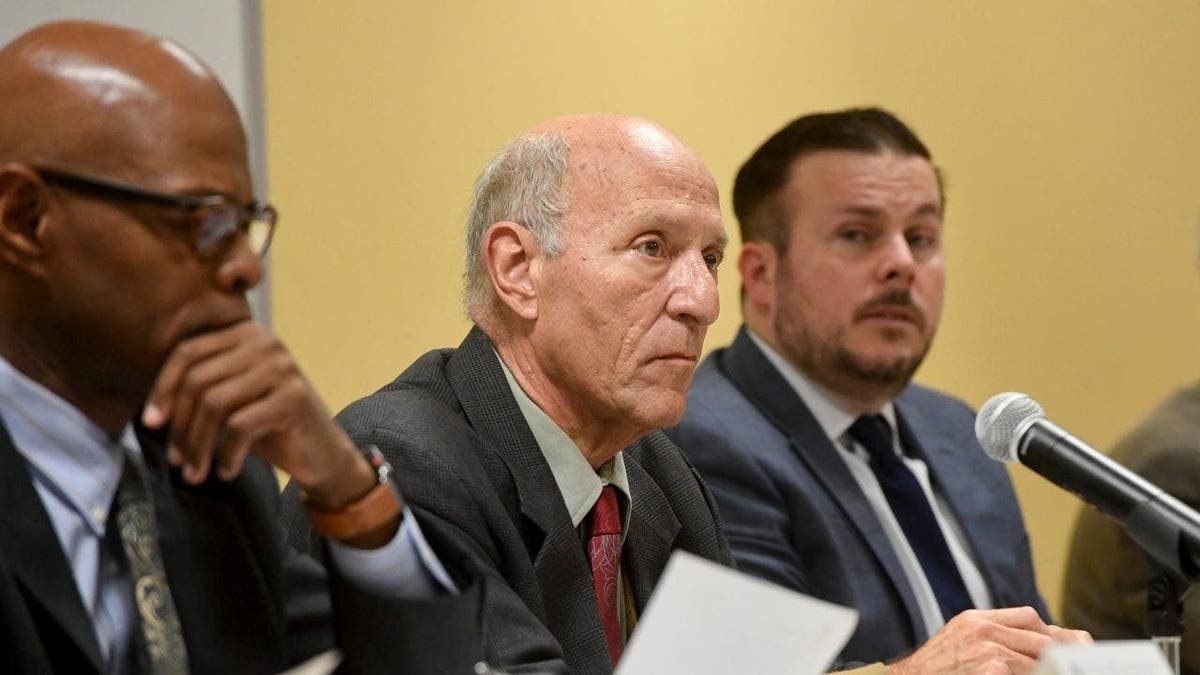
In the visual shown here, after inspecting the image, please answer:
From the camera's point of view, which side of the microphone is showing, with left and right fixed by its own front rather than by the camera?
left

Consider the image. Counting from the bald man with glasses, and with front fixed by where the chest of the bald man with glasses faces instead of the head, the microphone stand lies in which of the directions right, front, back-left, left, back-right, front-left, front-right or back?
front-left

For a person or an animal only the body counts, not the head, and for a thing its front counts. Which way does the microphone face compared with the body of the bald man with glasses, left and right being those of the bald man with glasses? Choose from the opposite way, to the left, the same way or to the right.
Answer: the opposite way

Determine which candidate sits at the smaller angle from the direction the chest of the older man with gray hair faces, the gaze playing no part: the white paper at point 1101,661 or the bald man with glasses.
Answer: the white paper

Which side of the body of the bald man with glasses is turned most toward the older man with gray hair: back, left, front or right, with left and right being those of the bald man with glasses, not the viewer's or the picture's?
left

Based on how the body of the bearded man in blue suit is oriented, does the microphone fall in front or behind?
in front

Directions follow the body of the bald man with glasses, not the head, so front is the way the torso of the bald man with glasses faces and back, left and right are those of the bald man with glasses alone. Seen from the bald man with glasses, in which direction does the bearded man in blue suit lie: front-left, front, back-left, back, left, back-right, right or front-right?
left

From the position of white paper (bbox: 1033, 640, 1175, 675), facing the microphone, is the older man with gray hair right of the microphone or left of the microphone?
left

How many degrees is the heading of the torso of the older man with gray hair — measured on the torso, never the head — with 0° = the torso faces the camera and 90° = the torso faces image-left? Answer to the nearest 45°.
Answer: approximately 315°

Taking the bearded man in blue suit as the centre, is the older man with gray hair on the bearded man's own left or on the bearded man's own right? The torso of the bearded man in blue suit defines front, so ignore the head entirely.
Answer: on the bearded man's own right

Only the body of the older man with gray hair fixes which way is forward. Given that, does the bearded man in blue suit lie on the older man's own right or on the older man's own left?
on the older man's own left

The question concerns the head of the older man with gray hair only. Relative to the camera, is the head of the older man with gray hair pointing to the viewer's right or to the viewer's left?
to the viewer's right

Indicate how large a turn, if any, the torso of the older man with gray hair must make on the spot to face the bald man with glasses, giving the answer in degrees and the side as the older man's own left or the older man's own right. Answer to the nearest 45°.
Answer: approximately 90° to the older man's own right
